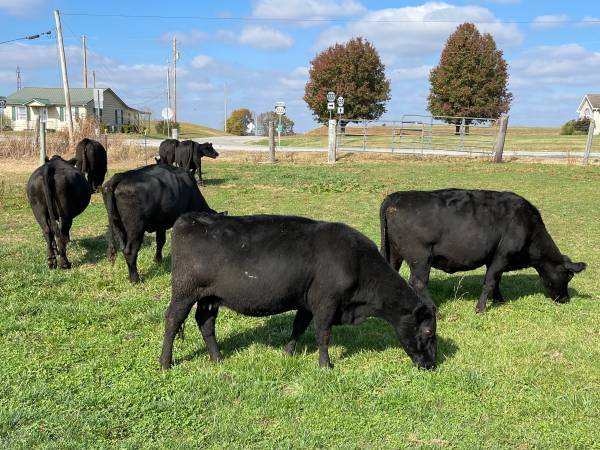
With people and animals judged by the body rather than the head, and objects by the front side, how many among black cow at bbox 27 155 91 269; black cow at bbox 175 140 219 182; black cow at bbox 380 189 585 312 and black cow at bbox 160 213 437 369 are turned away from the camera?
1

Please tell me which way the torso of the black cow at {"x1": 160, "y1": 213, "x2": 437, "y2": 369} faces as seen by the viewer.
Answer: to the viewer's right

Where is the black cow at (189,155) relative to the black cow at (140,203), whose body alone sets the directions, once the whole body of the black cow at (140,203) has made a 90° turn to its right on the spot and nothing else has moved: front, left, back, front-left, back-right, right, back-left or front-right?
back-left

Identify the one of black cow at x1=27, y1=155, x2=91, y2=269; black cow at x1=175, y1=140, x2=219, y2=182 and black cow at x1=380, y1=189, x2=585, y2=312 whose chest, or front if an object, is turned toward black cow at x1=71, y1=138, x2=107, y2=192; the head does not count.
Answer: black cow at x1=27, y1=155, x2=91, y2=269

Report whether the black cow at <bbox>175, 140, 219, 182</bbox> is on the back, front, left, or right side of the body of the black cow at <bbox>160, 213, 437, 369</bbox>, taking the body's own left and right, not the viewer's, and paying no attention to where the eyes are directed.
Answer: left

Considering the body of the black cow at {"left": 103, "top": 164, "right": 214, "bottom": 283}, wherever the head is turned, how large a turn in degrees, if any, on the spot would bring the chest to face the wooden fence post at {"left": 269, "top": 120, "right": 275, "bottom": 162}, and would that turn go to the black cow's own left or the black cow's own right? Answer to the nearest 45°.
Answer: approximately 45° to the black cow's own left

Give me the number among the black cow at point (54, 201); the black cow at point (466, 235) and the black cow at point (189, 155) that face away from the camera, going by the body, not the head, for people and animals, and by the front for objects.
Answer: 1

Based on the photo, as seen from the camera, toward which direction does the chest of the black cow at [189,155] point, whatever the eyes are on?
to the viewer's right

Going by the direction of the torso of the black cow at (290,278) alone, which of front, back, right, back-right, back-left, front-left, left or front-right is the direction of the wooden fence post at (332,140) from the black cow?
left

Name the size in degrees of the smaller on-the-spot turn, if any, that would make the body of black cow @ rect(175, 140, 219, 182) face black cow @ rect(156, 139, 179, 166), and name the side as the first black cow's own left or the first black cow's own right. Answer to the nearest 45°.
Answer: approximately 135° to the first black cow's own left

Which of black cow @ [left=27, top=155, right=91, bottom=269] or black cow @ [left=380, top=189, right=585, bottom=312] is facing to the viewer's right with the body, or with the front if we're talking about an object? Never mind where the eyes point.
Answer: black cow @ [left=380, top=189, right=585, bottom=312]

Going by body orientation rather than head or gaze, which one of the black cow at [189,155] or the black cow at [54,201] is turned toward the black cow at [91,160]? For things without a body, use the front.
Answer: the black cow at [54,201]

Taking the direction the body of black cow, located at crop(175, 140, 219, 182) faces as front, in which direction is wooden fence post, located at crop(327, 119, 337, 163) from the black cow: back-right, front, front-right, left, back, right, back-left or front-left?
front-left

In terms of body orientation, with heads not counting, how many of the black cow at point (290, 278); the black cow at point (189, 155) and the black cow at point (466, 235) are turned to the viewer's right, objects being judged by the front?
3

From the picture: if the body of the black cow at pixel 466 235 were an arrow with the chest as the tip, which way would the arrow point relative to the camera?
to the viewer's right

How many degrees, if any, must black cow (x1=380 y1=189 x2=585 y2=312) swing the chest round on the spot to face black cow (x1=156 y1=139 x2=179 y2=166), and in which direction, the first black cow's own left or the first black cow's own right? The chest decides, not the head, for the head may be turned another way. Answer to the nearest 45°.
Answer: approximately 135° to the first black cow's own left

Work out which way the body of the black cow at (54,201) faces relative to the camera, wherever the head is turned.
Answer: away from the camera

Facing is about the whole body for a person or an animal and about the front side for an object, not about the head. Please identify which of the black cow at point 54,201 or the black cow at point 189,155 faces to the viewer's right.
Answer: the black cow at point 189,155

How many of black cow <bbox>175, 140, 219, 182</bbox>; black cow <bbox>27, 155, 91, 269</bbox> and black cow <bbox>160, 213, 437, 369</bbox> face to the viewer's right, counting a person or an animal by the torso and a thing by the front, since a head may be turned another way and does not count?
2
